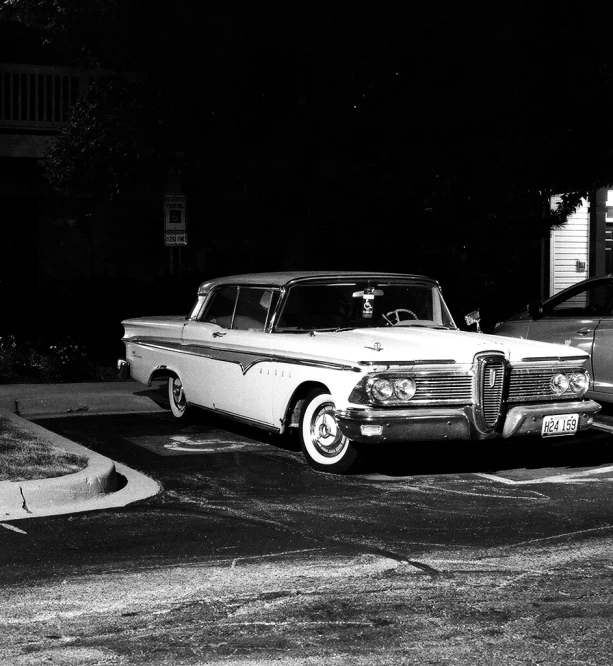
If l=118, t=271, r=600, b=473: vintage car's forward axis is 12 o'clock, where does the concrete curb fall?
The concrete curb is roughly at 3 o'clock from the vintage car.

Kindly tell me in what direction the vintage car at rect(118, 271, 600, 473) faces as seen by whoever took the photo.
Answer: facing the viewer and to the right of the viewer

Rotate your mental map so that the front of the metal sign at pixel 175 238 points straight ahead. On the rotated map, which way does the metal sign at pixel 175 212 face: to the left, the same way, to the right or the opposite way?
the same way

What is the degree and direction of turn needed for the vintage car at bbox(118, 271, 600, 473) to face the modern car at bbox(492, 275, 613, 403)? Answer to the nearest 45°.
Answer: approximately 90° to its left

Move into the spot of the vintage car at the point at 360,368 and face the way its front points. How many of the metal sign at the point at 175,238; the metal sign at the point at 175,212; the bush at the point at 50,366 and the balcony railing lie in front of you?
0

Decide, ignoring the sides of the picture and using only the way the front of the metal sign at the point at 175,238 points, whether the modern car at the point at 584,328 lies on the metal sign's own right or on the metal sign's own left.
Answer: on the metal sign's own left

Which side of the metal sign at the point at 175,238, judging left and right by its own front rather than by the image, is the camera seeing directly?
front

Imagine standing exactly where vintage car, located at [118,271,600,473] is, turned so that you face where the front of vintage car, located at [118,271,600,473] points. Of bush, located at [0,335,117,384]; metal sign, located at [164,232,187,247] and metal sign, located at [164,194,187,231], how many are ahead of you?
0

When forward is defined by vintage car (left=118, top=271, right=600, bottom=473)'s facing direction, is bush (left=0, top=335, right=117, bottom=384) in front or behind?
behind

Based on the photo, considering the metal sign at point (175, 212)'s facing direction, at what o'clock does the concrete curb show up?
The concrete curb is roughly at 12 o'clock from the metal sign.

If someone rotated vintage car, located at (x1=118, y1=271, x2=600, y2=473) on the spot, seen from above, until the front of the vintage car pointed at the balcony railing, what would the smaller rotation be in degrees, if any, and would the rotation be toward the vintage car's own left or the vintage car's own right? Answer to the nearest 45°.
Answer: approximately 180°

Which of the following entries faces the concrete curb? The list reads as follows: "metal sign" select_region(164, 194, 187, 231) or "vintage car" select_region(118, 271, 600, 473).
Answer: the metal sign

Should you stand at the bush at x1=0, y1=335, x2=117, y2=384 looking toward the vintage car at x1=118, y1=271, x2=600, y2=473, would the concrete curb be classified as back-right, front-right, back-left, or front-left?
front-right

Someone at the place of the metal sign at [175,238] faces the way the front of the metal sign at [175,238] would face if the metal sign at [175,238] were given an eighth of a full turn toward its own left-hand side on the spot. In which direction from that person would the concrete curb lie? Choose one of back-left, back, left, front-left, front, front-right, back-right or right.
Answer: front-right

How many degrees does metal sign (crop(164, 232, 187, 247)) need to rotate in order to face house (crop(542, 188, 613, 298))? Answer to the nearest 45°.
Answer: approximately 135° to its left

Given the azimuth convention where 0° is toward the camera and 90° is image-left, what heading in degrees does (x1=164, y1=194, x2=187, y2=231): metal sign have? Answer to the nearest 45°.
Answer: approximately 0°

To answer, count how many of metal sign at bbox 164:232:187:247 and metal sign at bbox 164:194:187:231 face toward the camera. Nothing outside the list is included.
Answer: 2

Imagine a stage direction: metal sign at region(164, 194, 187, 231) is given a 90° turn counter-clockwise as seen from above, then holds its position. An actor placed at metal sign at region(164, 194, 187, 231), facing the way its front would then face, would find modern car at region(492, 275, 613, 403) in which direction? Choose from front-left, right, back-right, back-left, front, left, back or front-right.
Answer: front-right
